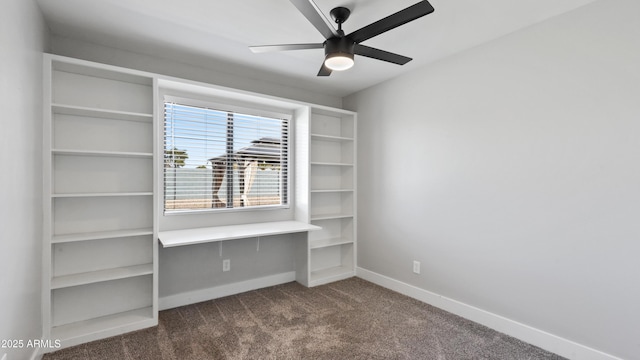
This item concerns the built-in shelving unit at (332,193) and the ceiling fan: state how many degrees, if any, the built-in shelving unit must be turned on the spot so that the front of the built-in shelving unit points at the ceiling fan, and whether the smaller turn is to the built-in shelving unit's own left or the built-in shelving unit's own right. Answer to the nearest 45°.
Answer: approximately 45° to the built-in shelving unit's own right

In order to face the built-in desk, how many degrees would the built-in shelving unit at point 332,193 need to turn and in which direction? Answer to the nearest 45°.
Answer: approximately 90° to its right

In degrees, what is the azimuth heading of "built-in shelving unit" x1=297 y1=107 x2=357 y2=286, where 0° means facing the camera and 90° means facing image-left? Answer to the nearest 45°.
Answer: approximately 315°

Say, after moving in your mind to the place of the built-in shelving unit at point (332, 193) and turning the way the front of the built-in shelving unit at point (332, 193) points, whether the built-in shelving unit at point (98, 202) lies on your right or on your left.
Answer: on your right

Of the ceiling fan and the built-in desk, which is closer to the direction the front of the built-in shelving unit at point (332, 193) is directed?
the ceiling fan

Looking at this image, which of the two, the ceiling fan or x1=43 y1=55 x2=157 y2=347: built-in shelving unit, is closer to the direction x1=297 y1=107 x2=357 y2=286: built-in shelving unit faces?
the ceiling fan
